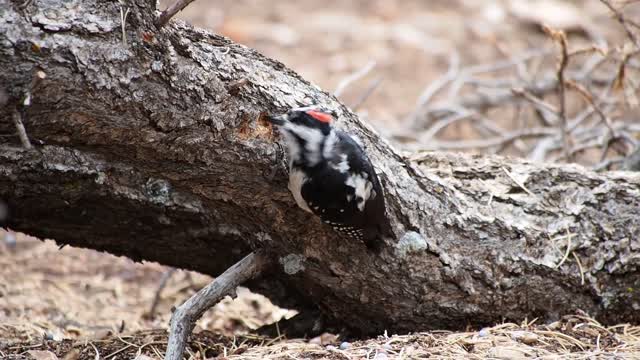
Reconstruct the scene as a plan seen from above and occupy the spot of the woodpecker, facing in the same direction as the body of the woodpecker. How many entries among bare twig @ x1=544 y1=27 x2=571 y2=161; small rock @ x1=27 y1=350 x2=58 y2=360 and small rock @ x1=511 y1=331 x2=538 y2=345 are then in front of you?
1

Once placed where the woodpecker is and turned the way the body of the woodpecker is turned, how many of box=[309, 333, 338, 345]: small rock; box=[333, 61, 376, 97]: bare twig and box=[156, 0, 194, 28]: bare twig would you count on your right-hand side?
2

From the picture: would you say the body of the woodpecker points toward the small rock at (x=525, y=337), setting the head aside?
no

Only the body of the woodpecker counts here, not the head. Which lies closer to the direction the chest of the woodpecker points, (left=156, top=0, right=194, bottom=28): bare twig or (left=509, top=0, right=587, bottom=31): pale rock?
the bare twig

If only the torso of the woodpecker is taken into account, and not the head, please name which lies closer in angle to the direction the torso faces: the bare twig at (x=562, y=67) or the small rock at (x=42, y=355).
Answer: the small rock

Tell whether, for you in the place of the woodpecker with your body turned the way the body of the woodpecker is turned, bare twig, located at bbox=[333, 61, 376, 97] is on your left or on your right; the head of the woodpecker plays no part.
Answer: on your right

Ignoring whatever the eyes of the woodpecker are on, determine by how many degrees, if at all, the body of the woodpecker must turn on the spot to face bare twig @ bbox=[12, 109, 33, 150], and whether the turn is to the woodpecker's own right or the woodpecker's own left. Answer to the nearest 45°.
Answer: approximately 45° to the woodpecker's own left

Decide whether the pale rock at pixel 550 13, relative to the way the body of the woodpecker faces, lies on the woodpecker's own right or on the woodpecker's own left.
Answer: on the woodpecker's own right

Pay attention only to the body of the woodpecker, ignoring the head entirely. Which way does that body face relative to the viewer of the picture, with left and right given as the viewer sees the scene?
facing to the left of the viewer

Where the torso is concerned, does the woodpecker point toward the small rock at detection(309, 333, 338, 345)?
no

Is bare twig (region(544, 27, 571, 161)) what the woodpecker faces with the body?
no

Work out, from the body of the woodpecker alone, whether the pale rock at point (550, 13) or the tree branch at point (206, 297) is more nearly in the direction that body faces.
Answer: the tree branch

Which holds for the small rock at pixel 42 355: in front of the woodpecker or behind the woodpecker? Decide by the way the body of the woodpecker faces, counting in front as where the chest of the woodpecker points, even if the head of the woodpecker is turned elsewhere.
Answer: in front
